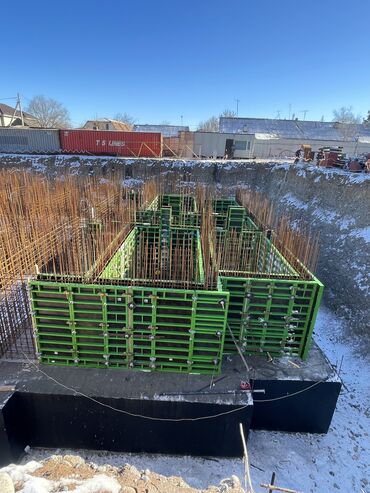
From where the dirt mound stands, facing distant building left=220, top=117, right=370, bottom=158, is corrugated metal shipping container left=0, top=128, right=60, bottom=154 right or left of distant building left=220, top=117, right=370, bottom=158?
left

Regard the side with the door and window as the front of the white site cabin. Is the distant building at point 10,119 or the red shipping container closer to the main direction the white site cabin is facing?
the red shipping container

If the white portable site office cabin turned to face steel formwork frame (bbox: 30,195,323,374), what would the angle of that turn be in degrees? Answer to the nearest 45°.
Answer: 0° — it already faces it

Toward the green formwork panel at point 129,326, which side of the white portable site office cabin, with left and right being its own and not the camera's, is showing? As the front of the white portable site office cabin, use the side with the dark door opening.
front

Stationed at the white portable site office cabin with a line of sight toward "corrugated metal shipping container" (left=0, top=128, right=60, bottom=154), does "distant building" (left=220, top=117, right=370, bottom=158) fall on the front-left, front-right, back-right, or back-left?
back-right

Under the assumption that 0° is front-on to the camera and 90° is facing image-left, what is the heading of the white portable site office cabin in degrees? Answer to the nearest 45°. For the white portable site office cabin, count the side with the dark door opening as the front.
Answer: approximately 0°

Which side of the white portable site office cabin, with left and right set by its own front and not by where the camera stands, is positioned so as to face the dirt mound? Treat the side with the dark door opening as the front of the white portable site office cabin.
front

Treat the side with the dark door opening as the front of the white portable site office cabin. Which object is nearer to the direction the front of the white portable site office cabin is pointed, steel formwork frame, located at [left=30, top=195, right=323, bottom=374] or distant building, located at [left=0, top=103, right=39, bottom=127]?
the steel formwork frame

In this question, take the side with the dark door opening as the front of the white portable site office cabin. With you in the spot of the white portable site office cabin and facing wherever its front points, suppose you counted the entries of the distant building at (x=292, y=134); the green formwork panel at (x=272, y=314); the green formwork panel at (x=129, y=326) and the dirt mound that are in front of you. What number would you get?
3

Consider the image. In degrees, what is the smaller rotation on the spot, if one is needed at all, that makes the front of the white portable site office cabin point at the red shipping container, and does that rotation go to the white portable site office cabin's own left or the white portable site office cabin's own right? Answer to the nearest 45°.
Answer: approximately 45° to the white portable site office cabin's own right

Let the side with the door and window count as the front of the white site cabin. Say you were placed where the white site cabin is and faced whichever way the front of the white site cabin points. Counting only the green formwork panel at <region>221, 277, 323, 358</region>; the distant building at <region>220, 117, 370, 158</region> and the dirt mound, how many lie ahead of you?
2

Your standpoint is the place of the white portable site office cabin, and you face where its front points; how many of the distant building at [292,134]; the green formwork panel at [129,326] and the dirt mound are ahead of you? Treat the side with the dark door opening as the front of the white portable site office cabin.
2

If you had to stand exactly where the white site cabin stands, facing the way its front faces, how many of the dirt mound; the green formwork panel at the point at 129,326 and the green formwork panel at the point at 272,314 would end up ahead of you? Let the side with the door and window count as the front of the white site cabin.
3
